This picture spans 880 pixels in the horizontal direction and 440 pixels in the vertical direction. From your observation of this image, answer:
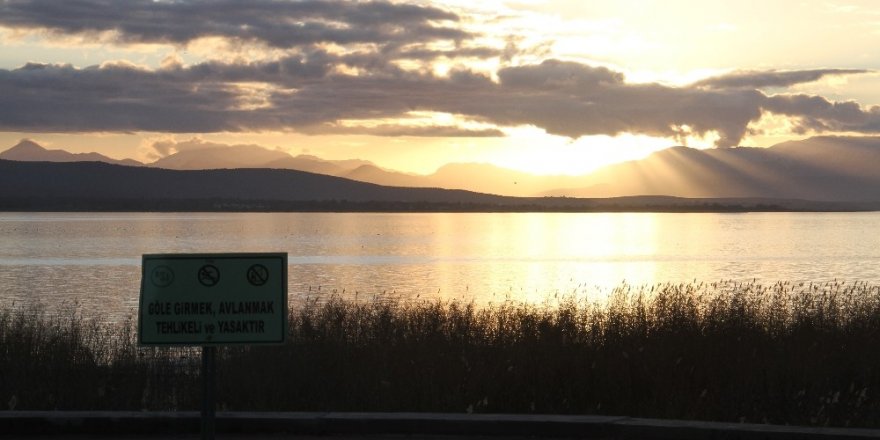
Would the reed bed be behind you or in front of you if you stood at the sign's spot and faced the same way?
behind

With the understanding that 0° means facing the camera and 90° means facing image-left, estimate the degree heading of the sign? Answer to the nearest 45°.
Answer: approximately 0°
